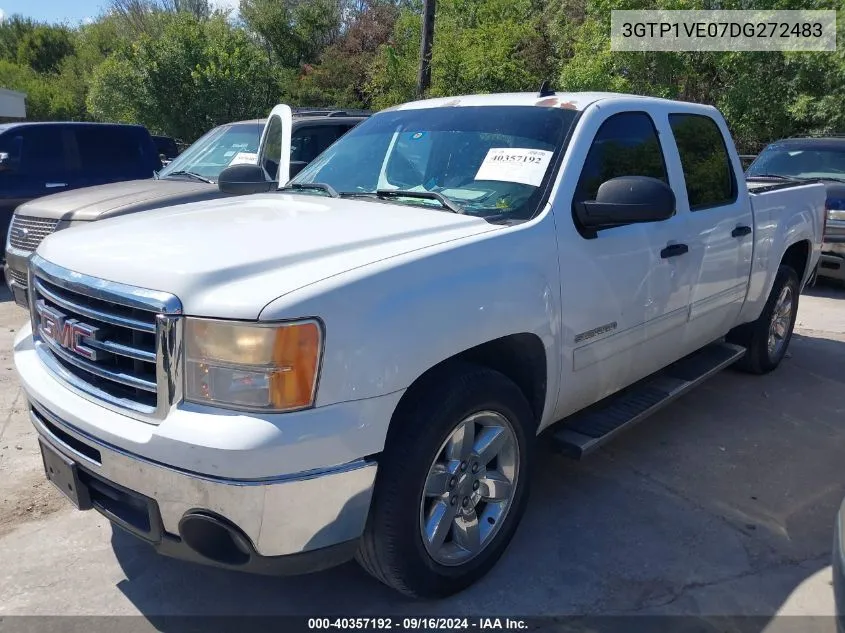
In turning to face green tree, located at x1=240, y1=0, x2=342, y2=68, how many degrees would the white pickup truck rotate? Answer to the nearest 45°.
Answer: approximately 135° to its right

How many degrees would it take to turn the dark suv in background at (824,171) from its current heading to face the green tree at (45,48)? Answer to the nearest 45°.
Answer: approximately 90° to its right

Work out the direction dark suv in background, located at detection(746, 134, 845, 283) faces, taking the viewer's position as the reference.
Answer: facing the viewer and to the left of the viewer

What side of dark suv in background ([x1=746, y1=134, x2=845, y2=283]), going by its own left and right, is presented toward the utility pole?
right

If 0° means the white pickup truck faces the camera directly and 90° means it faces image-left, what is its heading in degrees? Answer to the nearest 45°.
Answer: approximately 45°

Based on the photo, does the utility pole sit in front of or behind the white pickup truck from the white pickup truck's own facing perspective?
behind

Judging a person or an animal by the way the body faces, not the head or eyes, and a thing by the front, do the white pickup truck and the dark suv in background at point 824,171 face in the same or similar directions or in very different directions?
same or similar directions

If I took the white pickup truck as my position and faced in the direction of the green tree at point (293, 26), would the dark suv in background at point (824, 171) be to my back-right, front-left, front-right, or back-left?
front-right

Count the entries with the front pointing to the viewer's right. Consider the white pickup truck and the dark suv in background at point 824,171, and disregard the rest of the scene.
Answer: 0

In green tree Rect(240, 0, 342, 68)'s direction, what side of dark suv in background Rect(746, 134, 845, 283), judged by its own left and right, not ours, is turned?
right
